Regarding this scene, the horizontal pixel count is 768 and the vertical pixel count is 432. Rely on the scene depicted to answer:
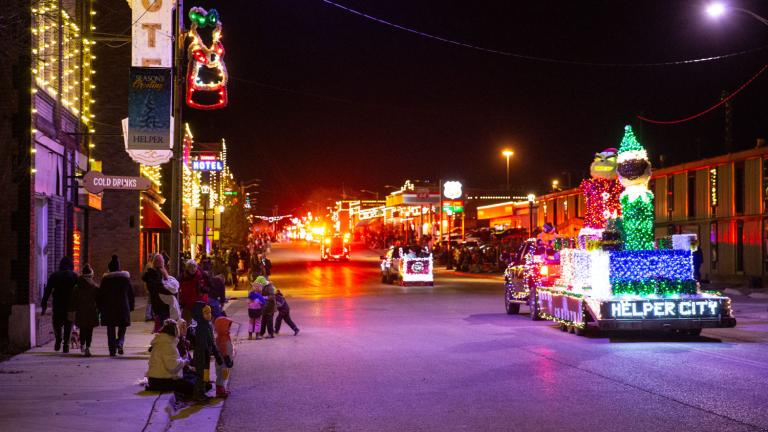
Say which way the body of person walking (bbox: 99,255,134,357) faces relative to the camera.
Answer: away from the camera

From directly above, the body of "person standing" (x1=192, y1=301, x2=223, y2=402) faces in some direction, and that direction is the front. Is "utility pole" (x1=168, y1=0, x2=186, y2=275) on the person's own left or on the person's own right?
on the person's own left

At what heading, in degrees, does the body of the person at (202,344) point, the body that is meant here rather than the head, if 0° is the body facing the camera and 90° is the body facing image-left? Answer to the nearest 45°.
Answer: approximately 270°

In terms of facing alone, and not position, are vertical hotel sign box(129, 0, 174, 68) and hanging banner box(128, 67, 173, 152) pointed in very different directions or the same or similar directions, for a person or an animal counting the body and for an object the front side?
same or similar directions

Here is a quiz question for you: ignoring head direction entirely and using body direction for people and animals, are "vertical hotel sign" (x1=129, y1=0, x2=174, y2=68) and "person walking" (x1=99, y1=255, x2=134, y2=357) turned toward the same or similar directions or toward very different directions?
very different directions

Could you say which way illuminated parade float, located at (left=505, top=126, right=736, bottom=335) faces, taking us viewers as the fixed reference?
facing away from the viewer and to the left of the viewer

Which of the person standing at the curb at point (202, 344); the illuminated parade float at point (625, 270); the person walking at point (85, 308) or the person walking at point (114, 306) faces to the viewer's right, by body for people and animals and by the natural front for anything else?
the person standing at the curb at point (202, 344)

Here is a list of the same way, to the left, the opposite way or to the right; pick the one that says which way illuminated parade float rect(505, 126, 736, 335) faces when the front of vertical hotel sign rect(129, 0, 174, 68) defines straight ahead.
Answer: the opposite way

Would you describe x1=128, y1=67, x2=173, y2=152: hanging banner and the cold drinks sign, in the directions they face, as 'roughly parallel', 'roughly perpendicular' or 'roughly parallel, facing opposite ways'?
roughly parallel

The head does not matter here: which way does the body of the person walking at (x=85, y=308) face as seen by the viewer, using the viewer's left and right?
facing away from the viewer

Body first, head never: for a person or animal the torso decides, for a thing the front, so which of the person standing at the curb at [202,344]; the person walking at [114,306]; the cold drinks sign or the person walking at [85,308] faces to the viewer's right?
the person standing at the curb at [202,344]
